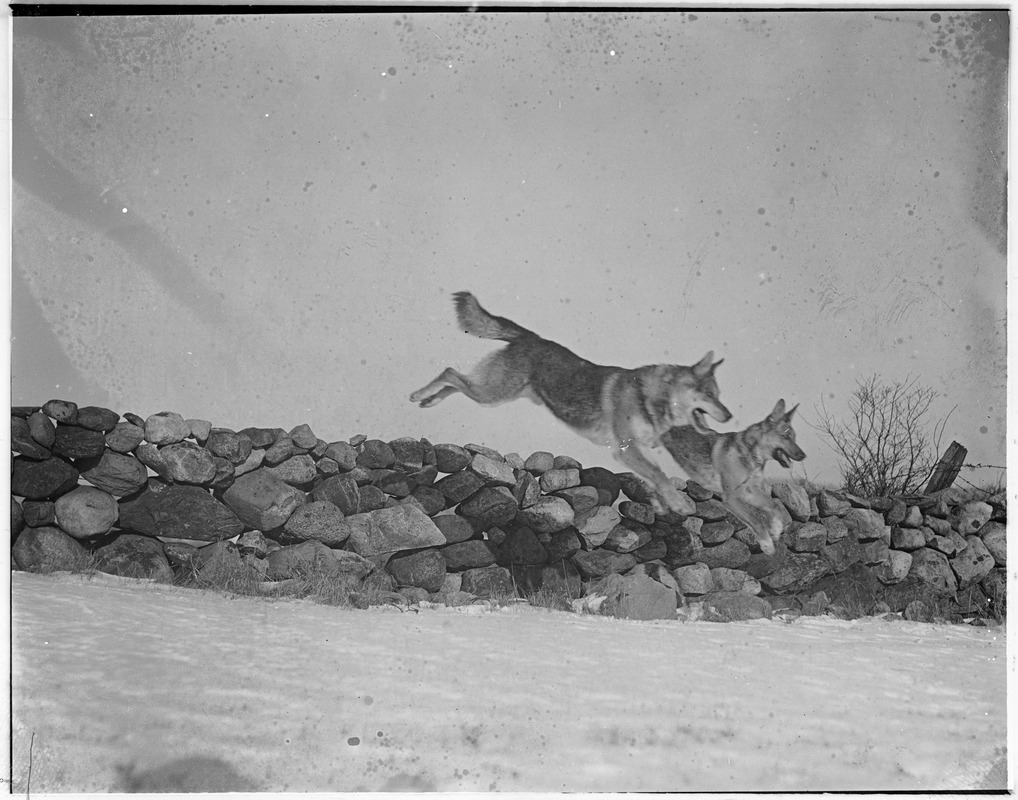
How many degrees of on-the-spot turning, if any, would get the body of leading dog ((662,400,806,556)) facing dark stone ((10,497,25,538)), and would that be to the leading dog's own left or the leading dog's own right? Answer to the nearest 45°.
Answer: approximately 180°

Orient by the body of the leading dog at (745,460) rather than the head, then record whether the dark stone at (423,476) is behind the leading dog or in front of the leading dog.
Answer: behind

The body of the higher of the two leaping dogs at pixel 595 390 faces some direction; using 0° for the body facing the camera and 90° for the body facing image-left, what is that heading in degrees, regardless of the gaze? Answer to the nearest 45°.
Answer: approximately 270°

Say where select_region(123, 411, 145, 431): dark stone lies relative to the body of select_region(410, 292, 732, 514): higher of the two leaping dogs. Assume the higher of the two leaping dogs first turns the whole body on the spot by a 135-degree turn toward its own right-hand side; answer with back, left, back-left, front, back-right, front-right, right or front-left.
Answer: front-right

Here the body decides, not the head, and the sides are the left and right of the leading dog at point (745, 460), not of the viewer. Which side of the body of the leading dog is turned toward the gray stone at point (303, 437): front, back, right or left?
back

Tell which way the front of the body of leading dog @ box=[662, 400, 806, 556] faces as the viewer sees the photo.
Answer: to the viewer's right

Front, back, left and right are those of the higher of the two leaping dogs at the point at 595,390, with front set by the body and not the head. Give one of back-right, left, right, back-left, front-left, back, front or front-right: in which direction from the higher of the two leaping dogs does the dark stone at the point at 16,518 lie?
back
